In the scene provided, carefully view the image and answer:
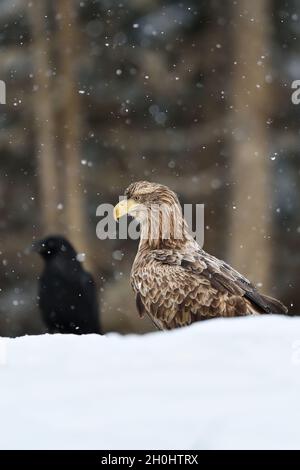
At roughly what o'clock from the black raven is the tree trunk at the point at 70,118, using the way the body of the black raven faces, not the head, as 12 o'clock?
The tree trunk is roughly at 3 o'clock from the black raven.

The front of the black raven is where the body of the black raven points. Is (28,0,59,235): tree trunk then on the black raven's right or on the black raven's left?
on the black raven's right

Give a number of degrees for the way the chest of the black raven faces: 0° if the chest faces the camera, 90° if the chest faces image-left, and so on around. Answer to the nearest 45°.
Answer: approximately 90°

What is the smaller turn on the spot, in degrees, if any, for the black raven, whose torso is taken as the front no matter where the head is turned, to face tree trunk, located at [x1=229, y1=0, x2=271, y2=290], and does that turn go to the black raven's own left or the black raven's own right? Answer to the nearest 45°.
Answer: approximately 135° to the black raven's own right
